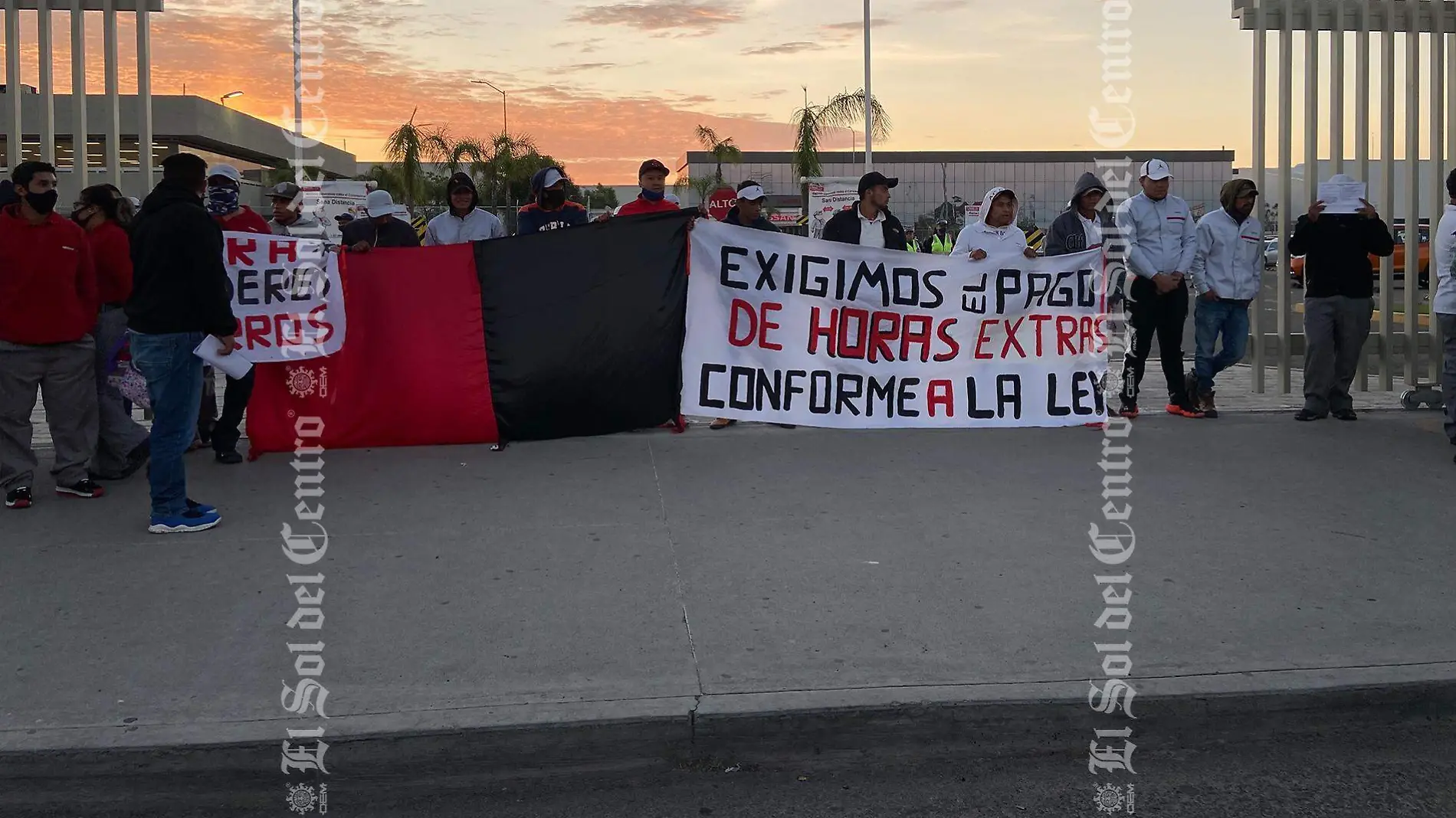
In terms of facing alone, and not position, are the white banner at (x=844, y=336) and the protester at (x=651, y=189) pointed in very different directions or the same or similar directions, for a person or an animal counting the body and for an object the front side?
same or similar directions

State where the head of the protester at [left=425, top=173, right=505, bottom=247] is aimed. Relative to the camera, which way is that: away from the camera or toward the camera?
toward the camera

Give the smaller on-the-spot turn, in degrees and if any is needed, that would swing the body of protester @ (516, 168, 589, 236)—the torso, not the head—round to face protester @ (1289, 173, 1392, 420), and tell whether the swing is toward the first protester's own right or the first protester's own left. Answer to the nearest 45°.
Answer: approximately 90° to the first protester's own left

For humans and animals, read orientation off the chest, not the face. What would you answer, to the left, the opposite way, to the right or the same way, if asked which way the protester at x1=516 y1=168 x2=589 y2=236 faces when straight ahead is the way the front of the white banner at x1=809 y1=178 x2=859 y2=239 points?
the same way

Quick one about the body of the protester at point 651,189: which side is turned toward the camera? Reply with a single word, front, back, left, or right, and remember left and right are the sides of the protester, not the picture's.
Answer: front

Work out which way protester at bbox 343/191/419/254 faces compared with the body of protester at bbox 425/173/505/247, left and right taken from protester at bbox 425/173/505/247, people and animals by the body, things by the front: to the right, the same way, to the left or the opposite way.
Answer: the same way

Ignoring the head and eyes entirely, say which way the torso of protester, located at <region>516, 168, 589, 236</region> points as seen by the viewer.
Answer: toward the camera

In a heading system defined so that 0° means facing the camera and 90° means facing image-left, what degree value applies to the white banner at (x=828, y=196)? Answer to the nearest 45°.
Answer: approximately 0°

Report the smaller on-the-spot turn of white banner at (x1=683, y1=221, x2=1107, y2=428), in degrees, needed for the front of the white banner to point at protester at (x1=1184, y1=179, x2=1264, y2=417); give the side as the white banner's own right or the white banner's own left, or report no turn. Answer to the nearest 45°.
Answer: approximately 135° to the white banner's own left

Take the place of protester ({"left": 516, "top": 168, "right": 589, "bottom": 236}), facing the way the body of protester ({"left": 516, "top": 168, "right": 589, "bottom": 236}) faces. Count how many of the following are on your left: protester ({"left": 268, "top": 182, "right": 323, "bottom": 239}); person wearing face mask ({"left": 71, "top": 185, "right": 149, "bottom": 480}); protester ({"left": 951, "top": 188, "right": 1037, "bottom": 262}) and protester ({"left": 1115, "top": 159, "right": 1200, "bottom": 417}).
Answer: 2

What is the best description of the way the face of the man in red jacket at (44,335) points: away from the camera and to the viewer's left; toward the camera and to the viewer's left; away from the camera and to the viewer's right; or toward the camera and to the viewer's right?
toward the camera and to the viewer's right

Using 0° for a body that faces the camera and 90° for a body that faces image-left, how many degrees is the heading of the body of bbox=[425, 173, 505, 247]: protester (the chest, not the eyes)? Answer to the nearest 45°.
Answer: approximately 0°

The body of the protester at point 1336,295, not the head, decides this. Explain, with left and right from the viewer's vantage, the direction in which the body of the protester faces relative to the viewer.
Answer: facing the viewer

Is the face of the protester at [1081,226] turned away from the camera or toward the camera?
toward the camera
